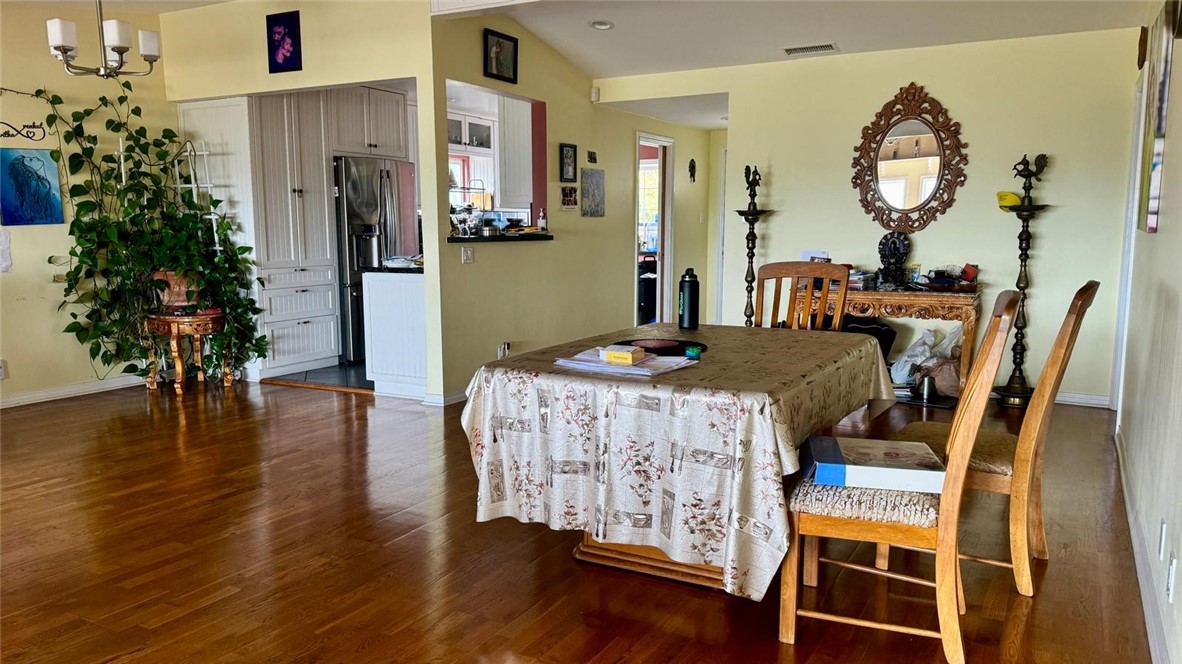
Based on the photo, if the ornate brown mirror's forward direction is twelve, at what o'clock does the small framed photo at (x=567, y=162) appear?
The small framed photo is roughly at 3 o'clock from the ornate brown mirror.

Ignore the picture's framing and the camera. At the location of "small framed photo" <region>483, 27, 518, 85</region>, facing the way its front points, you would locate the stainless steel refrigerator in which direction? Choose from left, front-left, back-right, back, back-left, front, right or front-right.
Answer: back

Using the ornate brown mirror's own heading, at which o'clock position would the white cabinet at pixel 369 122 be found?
The white cabinet is roughly at 3 o'clock from the ornate brown mirror.

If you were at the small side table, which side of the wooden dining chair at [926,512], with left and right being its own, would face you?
front

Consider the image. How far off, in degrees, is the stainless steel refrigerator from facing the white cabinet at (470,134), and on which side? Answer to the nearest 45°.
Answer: approximately 90° to its left

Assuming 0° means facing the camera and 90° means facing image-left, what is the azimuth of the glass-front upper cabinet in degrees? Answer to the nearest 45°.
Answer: approximately 315°

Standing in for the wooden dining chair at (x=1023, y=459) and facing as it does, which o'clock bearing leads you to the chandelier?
The chandelier is roughly at 12 o'clock from the wooden dining chair.

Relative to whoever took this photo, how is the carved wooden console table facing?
facing the viewer

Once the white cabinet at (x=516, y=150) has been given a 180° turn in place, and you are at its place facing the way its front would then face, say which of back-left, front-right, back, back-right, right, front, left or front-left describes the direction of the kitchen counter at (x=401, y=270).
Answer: left

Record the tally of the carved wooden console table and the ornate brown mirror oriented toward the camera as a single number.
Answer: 2

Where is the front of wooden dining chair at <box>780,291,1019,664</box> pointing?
to the viewer's left

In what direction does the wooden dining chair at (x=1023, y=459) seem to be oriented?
to the viewer's left

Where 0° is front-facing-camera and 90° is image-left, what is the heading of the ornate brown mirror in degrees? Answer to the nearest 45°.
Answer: approximately 0°

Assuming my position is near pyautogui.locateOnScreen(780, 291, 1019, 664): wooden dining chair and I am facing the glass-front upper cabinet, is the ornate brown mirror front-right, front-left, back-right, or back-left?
front-right

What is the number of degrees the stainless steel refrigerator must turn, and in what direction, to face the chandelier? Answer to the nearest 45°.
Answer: approximately 90° to its right
